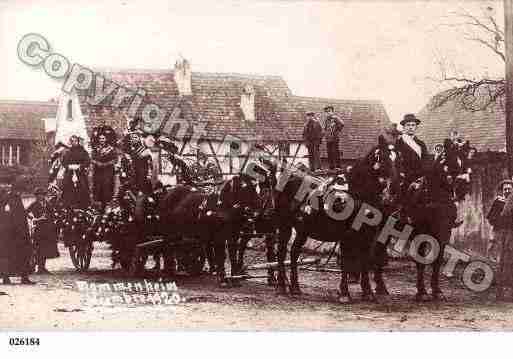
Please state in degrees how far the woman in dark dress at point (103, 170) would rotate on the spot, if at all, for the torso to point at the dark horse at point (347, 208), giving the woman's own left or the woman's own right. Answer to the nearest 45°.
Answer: approximately 45° to the woman's own left

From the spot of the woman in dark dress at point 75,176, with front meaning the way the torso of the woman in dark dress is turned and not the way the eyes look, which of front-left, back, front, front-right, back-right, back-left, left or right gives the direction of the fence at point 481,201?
left

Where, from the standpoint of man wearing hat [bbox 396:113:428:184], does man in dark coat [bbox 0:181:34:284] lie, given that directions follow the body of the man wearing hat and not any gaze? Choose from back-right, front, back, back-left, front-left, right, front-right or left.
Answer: right

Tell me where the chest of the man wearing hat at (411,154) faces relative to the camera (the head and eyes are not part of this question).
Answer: toward the camera

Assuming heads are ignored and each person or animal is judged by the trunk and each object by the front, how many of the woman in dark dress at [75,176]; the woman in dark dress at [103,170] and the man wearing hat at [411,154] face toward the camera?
3

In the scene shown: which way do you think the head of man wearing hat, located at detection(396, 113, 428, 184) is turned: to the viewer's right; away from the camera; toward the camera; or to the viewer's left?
toward the camera

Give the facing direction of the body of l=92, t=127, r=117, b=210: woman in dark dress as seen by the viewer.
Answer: toward the camera

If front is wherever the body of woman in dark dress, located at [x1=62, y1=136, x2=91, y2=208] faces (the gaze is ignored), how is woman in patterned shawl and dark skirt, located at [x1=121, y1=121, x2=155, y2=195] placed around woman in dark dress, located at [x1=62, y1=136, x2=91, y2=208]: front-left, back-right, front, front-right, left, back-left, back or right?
front-left

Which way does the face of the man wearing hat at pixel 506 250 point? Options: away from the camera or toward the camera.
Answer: toward the camera

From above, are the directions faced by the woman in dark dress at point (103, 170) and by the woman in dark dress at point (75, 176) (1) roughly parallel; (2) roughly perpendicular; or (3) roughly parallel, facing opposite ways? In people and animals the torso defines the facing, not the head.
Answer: roughly parallel

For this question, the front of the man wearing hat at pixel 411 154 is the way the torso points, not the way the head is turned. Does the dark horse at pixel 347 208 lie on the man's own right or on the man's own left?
on the man's own right

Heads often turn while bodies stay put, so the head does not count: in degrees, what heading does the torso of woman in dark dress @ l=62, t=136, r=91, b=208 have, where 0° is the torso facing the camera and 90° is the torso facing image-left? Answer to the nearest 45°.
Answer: approximately 0°
